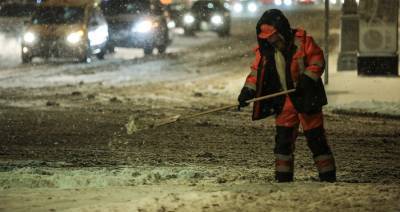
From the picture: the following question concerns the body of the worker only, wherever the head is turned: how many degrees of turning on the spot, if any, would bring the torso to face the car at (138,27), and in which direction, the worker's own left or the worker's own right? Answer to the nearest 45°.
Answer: approximately 135° to the worker's own right

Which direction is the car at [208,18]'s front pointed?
toward the camera

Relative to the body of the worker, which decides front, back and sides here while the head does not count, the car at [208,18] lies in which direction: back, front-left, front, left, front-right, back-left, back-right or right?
back-right

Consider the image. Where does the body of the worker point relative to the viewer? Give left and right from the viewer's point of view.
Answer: facing the viewer and to the left of the viewer

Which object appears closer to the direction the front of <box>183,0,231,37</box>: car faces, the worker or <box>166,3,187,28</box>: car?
the worker

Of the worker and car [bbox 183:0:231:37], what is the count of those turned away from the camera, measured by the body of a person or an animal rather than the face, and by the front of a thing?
0

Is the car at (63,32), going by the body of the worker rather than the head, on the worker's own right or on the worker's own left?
on the worker's own right

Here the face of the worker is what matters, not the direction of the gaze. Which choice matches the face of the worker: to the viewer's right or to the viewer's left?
to the viewer's left

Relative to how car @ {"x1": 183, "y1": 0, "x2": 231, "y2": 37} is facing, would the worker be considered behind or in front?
in front

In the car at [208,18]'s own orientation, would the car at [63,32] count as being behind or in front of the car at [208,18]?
in front

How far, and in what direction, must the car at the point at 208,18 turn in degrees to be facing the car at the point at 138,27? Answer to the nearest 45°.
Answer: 0° — it already faces it
